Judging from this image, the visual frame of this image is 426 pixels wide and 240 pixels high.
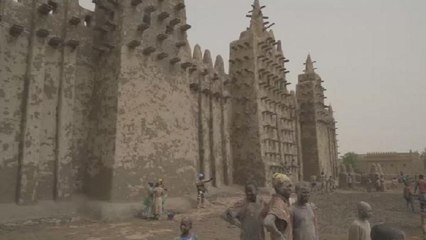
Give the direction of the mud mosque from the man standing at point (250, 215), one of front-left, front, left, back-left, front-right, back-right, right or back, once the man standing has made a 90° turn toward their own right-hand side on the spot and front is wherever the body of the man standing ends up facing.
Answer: front-right

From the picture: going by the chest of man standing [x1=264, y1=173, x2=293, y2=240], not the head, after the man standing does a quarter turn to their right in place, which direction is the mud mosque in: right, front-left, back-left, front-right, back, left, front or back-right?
right

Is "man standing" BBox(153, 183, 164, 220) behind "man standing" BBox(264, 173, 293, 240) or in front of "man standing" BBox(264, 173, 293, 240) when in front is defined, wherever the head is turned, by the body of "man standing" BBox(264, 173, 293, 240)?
behind

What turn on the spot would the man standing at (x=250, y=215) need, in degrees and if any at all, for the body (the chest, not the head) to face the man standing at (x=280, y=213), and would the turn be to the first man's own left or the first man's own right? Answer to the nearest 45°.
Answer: approximately 45° to the first man's own left

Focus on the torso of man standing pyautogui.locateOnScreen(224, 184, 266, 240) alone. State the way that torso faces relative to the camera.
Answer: toward the camera

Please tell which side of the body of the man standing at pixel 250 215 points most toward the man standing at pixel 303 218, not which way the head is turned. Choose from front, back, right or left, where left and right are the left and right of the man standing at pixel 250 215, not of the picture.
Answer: left

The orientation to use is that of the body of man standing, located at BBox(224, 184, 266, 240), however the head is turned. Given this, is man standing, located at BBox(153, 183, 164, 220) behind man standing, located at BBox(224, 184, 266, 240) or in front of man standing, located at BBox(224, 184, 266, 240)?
behind

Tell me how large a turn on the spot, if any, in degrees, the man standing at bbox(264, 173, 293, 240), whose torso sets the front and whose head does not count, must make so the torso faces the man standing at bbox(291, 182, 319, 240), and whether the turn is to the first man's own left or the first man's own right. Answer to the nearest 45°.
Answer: approximately 90° to the first man's own left
